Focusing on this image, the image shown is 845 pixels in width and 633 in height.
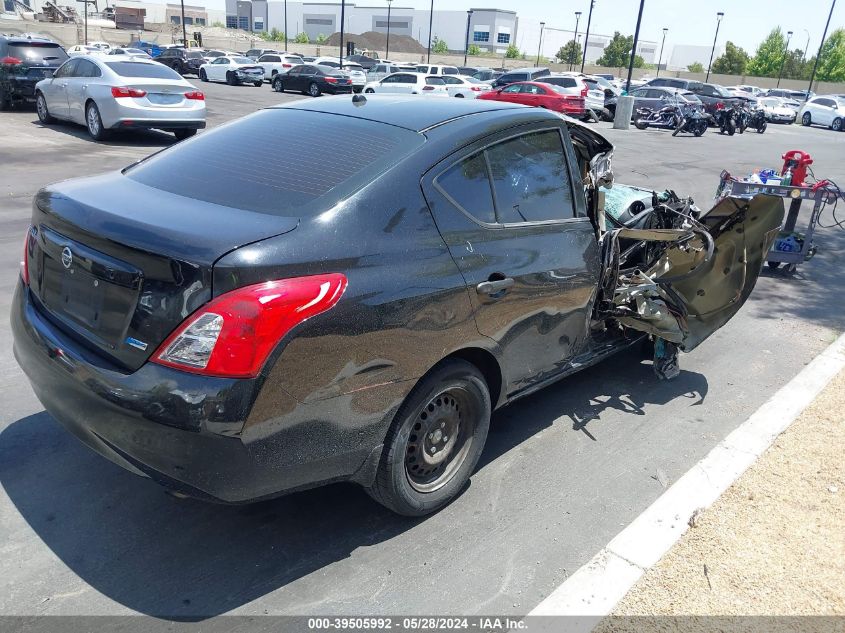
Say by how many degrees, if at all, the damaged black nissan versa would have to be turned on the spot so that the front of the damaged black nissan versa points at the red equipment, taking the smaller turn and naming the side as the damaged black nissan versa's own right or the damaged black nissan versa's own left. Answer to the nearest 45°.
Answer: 0° — it already faces it

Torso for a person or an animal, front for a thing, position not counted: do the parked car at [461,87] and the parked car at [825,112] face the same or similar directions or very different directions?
very different directions

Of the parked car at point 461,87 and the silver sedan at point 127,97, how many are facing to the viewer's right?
0

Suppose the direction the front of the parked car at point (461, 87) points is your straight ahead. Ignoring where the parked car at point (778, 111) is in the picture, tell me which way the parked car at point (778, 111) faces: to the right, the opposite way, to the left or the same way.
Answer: the opposite way

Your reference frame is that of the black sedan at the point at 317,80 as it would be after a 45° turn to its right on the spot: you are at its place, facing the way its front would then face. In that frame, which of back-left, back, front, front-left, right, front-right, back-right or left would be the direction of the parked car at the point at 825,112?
right

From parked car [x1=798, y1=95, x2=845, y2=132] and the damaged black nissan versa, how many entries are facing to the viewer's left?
0

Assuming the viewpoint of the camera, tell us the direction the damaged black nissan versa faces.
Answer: facing away from the viewer and to the right of the viewer

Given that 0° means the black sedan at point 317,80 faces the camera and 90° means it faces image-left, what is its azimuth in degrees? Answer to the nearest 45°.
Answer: approximately 135°

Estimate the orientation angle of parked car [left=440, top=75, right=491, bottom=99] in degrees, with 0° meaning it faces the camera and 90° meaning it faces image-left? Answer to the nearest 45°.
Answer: approximately 135°

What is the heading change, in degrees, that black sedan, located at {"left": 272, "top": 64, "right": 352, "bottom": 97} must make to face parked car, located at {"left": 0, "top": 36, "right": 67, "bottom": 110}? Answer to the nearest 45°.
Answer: approximately 90° to its left
